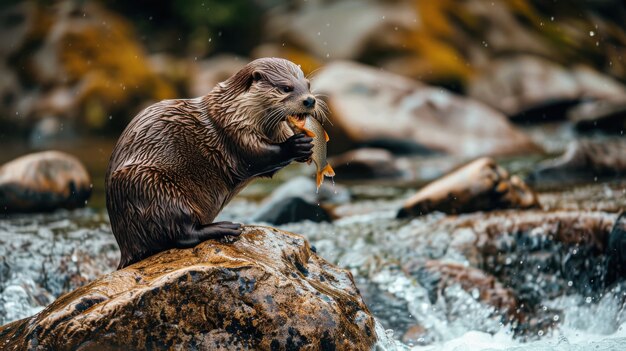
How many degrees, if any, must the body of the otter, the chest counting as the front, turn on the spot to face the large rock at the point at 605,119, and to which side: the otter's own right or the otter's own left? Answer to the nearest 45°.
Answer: approximately 45° to the otter's own left

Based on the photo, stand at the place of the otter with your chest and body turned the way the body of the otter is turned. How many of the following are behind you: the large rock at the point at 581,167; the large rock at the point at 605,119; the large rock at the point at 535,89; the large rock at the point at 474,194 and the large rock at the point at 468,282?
0

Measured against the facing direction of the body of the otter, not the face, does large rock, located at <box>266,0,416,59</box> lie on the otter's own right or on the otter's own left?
on the otter's own left

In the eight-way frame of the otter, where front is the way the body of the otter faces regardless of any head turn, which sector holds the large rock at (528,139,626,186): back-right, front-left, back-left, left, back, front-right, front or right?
front-left

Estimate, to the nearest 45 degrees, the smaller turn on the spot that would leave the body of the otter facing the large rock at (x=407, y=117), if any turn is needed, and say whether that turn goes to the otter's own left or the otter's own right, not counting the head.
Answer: approximately 45° to the otter's own left

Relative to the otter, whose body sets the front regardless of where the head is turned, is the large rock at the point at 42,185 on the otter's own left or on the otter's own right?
on the otter's own left

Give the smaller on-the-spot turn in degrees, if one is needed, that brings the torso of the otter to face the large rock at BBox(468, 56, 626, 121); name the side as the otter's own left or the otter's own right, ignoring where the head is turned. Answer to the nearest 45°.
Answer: approximately 45° to the otter's own left

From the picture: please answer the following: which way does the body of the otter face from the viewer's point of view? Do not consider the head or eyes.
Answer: to the viewer's right

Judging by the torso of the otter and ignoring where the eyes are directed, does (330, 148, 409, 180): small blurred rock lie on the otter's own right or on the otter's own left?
on the otter's own left

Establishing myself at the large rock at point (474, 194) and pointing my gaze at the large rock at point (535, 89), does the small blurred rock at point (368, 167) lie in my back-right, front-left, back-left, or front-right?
front-left

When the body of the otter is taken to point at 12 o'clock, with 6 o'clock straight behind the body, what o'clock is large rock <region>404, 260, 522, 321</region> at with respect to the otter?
The large rock is roughly at 11 o'clock from the otter.

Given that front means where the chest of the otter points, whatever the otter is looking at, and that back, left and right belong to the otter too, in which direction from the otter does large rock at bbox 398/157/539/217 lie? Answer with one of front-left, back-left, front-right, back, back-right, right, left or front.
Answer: front-left
